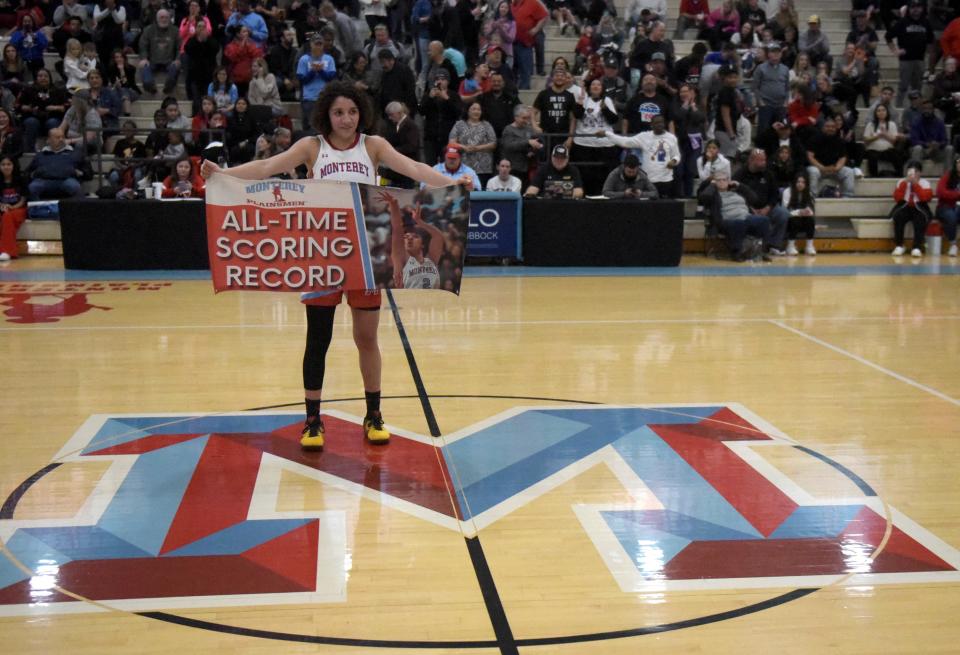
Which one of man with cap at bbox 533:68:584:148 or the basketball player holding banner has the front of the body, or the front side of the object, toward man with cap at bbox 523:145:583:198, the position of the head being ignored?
man with cap at bbox 533:68:584:148

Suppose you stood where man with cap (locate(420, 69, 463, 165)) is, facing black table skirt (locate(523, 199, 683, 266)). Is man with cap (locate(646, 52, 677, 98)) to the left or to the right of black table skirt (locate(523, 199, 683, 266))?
left

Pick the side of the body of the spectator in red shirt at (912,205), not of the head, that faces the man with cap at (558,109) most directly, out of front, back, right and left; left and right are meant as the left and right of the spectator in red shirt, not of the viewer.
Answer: right

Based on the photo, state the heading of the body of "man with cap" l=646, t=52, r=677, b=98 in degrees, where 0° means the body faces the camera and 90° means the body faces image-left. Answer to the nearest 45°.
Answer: approximately 45°

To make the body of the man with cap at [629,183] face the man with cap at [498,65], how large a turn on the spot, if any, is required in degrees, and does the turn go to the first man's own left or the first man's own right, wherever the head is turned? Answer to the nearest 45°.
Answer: approximately 135° to the first man's own right

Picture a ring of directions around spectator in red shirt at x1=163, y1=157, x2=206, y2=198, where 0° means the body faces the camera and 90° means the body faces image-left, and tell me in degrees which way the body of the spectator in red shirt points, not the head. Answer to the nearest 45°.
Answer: approximately 0°

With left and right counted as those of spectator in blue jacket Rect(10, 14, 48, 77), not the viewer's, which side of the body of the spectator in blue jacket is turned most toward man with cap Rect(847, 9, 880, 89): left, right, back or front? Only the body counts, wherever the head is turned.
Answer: left

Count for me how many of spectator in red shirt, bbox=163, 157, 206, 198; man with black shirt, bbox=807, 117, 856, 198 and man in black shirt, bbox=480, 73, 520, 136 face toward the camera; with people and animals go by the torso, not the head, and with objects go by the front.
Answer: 3

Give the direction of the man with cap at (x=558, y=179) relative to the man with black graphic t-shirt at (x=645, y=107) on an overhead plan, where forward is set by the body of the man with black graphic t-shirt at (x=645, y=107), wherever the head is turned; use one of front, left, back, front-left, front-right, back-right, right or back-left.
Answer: front-right

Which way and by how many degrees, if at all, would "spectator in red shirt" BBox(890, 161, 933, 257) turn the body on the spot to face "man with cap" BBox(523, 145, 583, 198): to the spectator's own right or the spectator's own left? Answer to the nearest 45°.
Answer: approximately 45° to the spectator's own right

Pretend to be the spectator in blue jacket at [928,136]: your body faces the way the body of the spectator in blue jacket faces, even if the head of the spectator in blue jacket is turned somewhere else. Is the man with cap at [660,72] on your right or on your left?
on your right
